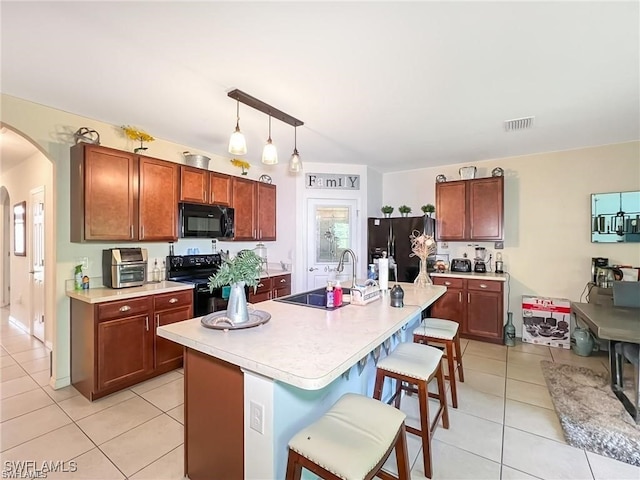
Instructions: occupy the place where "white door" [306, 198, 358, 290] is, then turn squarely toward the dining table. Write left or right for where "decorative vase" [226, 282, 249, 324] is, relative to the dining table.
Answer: right

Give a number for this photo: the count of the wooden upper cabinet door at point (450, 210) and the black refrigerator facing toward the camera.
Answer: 2

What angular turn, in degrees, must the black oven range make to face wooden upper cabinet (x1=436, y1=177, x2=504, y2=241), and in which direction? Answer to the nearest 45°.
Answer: approximately 45° to its left

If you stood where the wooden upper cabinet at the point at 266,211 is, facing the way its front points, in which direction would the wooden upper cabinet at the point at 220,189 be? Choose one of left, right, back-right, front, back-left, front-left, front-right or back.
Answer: right

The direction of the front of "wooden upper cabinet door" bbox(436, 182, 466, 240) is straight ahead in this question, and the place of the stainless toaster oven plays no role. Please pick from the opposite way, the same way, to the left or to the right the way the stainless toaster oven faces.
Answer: to the left

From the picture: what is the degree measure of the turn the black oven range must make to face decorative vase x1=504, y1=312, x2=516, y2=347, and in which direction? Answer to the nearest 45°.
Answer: approximately 45° to its left

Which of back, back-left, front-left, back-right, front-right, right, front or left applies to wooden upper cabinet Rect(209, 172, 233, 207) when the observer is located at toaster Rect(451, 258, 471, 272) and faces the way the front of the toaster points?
front-right

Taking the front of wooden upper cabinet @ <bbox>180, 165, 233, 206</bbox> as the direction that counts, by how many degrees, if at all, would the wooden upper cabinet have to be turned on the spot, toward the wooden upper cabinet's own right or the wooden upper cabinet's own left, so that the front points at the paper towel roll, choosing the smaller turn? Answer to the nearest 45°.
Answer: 0° — it already faces it

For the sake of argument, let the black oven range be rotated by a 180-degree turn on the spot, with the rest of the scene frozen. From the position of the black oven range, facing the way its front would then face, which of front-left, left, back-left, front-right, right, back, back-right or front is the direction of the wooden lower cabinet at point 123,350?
left

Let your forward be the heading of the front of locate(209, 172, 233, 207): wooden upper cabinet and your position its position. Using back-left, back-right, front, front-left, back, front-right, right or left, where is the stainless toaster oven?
right

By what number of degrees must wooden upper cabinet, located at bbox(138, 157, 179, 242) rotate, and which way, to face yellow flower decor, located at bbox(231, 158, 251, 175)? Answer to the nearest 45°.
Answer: approximately 90° to its left
